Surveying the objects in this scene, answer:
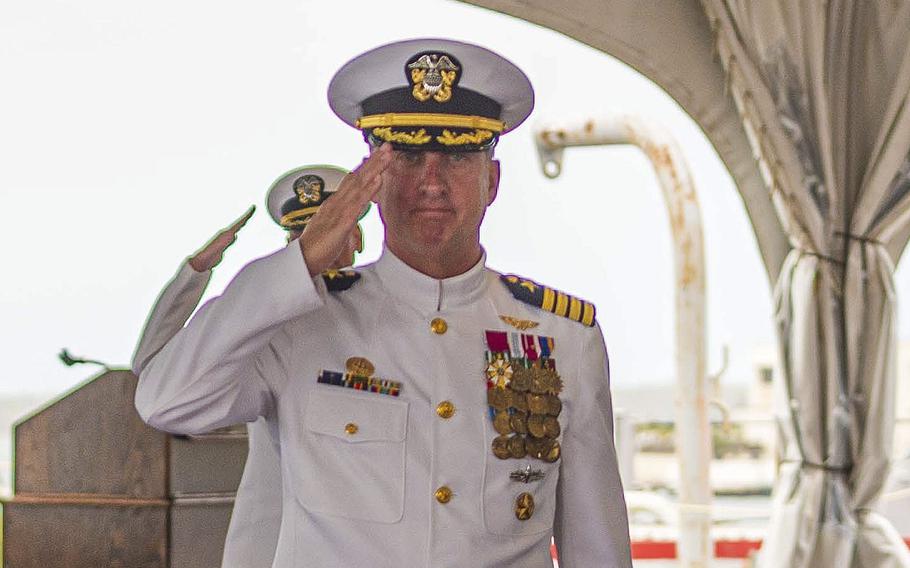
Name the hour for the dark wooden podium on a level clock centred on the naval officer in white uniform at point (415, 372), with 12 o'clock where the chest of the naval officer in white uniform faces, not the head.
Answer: The dark wooden podium is roughly at 5 o'clock from the naval officer in white uniform.

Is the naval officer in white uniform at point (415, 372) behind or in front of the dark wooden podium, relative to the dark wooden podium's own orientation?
in front

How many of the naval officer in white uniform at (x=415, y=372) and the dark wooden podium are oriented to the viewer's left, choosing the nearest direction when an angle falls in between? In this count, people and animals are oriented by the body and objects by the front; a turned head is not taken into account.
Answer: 0

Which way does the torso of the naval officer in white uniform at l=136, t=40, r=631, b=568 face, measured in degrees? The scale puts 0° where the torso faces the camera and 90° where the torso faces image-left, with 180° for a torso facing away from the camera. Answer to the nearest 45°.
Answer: approximately 0°

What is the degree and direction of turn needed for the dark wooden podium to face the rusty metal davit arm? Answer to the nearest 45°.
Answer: approximately 90° to its left

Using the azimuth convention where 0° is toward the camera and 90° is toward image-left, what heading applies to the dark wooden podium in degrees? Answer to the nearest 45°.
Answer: approximately 315°
